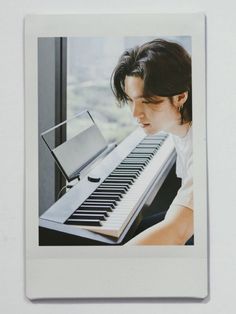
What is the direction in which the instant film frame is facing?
toward the camera
